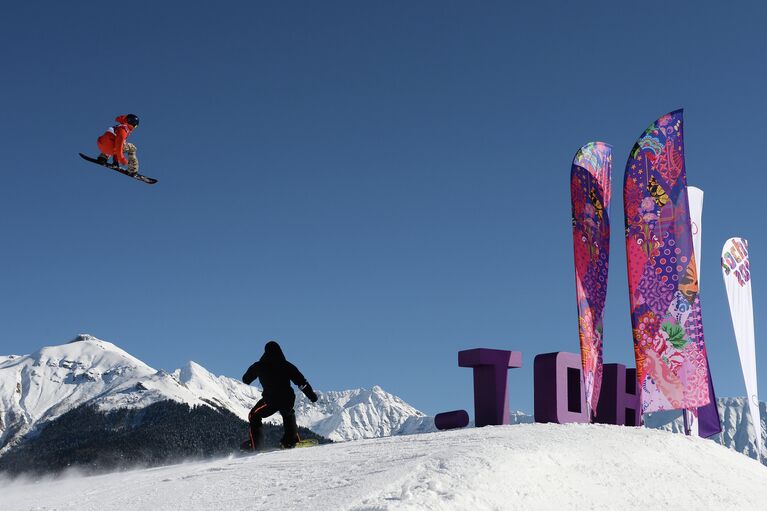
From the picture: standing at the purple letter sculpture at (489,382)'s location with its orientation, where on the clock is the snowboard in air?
The snowboard in air is roughly at 4 o'clock from the purple letter sculpture.

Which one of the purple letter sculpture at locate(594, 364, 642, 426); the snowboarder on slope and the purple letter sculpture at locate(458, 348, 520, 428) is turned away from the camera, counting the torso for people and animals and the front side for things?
the snowboarder on slope

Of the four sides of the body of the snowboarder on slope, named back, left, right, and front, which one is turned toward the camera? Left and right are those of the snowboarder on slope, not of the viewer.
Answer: back

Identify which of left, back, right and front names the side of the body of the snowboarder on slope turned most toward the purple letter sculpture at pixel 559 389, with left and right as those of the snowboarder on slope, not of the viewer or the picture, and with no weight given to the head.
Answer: right

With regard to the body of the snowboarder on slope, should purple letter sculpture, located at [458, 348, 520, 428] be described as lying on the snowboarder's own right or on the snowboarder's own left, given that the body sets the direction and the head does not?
on the snowboarder's own right

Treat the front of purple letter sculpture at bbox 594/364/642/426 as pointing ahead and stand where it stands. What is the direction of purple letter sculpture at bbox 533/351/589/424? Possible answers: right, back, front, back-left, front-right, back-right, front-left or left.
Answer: right

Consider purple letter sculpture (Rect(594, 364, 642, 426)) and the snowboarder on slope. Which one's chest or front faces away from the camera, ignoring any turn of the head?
the snowboarder on slope

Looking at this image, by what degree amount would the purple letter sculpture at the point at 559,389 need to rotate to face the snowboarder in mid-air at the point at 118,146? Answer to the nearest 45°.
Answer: approximately 135° to its right

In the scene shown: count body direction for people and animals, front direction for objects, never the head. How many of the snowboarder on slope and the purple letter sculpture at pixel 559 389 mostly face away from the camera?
1

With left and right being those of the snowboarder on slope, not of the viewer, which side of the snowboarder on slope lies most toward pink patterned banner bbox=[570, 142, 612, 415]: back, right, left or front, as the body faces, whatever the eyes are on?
right

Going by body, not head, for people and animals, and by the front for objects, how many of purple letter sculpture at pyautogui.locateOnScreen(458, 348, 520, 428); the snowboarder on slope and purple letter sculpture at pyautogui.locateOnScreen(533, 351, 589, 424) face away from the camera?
1

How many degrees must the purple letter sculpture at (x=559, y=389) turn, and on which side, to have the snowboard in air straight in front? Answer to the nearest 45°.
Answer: approximately 135° to its right

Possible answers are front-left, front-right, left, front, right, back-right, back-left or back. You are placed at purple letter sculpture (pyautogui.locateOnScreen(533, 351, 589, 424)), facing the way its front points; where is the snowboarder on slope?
right

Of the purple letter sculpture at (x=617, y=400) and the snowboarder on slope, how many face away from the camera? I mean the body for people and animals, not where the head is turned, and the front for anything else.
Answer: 1
